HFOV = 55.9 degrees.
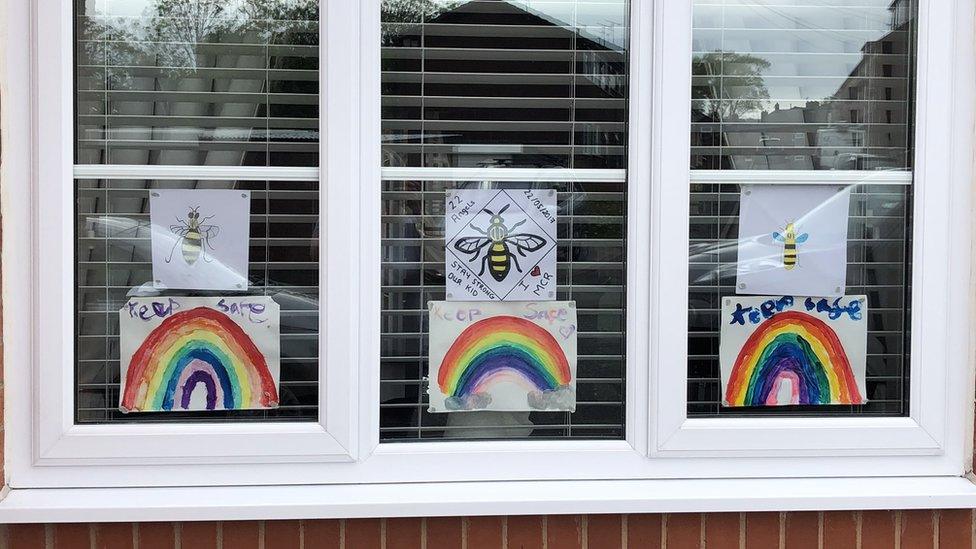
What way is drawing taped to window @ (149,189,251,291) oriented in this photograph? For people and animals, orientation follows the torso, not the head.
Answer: toward the camera

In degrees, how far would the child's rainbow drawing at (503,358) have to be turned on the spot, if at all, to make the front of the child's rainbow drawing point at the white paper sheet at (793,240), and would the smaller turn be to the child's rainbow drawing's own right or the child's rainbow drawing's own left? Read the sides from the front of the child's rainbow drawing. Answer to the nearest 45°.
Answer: approximately 90° to the child's rainbow drawing's own left

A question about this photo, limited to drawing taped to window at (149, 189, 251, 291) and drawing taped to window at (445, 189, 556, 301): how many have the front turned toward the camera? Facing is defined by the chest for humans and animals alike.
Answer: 2

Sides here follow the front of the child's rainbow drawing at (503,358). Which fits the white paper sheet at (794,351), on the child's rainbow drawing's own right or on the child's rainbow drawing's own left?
on the child's rainbow drawing's own left

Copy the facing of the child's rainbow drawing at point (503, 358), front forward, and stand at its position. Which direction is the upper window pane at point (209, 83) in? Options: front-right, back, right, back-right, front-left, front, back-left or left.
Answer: right

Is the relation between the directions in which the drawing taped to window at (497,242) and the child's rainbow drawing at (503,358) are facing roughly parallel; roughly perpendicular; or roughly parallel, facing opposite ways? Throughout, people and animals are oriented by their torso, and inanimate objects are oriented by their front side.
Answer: roughly parallel

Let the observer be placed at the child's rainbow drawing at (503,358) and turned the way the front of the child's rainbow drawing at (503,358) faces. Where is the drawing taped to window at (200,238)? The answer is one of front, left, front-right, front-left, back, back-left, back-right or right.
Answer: right

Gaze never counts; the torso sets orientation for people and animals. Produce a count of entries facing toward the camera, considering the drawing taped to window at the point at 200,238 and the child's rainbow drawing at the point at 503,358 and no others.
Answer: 2

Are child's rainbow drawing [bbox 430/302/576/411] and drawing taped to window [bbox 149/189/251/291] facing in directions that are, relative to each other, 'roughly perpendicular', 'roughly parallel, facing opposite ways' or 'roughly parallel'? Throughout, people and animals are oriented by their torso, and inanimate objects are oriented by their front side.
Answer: roughly parallel

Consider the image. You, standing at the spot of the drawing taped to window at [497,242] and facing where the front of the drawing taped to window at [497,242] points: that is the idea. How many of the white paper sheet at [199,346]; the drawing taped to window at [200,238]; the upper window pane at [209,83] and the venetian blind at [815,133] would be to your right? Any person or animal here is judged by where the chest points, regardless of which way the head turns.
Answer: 3

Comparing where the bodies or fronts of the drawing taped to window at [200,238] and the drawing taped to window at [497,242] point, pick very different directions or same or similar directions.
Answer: same or similar directions

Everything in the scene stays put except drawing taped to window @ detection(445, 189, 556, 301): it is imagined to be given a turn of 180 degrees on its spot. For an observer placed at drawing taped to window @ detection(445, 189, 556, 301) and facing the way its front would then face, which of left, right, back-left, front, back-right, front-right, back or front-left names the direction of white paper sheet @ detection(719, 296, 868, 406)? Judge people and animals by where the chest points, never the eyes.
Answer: right

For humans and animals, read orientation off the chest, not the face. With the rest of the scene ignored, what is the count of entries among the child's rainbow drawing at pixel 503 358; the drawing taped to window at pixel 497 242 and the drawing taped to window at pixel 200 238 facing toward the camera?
3

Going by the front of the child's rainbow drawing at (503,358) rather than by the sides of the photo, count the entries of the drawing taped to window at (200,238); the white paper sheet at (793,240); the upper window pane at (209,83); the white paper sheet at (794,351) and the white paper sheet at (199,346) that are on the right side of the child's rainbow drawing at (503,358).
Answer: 3

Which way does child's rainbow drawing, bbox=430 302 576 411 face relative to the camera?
toward the camera
